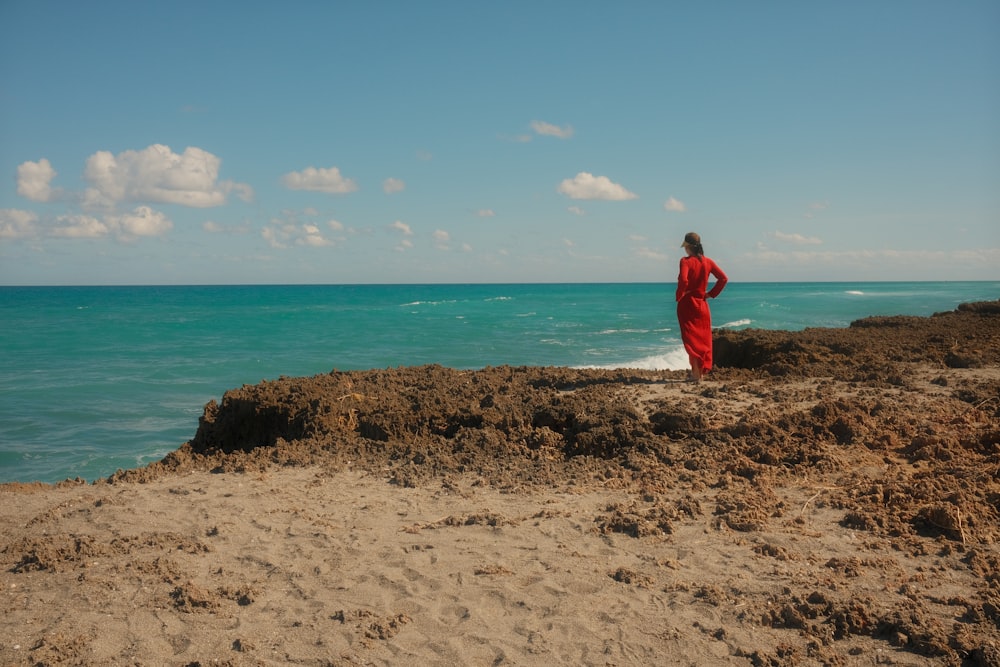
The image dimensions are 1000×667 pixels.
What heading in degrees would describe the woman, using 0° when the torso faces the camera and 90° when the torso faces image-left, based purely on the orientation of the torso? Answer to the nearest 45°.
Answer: approximately 135°
